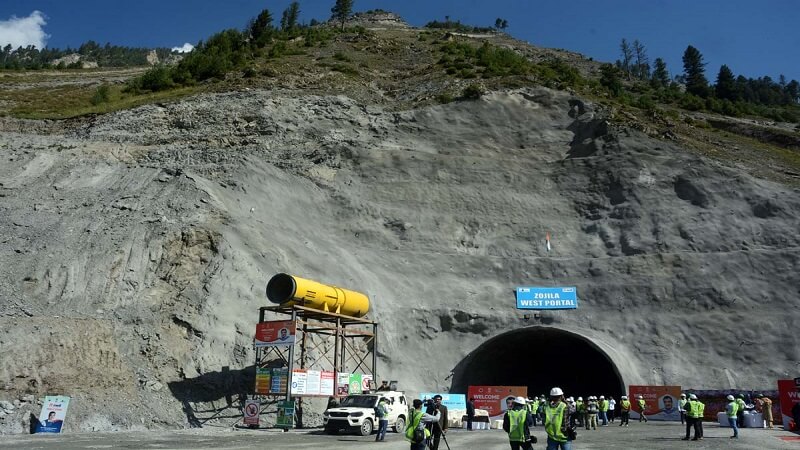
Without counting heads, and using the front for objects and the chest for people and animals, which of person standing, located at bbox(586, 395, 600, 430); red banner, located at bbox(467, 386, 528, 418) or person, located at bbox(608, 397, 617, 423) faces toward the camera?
the red banner

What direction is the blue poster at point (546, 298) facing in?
toward the camera

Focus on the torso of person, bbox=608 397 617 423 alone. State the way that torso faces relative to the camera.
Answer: away from the camera

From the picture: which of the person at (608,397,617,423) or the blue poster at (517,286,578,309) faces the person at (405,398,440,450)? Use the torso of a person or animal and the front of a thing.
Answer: the blue poster

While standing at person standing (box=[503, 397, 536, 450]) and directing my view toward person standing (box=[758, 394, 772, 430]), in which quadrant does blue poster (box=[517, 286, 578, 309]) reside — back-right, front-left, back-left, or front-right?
front-left

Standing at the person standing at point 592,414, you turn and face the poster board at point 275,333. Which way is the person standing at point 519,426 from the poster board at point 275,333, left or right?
left

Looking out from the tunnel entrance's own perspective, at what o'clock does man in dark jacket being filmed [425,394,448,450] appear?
The man in dark jacket being filmed is roughly at 12 o'clock from the tunnel entrance.

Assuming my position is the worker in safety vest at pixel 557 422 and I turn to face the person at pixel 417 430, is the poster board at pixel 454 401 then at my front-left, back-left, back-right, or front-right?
front-right

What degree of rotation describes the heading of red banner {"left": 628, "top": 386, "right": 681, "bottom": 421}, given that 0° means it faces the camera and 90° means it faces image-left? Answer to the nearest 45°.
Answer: approximately 0°

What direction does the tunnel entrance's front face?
toward the camera

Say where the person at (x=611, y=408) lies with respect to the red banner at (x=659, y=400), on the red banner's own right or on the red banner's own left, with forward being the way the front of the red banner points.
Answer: on the red banner's own right

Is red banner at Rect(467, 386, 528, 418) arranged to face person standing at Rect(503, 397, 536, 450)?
yes

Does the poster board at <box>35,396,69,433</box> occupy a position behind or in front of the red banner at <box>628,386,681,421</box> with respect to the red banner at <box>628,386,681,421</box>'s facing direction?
in front
